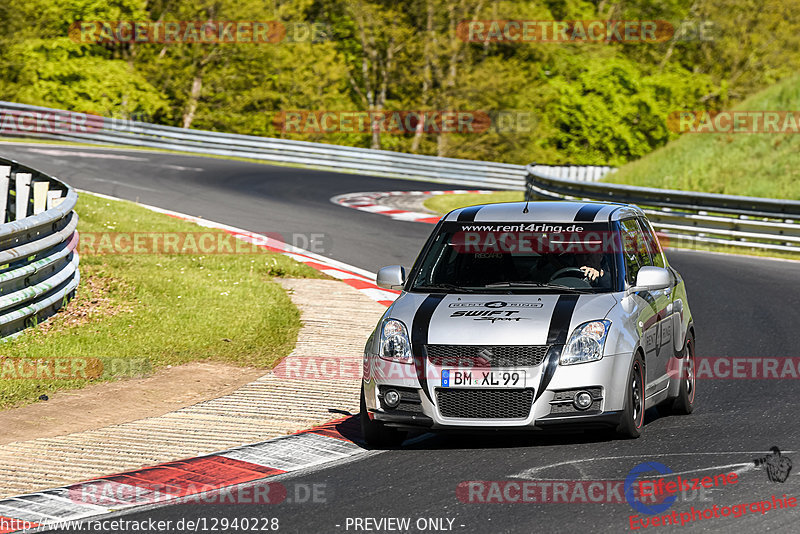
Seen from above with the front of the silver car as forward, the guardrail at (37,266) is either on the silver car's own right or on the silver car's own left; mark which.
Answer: on the silver car's own right

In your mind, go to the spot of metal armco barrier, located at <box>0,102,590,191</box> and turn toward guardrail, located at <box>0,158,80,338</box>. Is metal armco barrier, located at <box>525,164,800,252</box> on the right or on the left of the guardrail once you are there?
left

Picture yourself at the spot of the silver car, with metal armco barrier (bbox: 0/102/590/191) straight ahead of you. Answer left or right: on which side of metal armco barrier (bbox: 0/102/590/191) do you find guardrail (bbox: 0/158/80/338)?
left

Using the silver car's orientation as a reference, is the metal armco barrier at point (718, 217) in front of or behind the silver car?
behind

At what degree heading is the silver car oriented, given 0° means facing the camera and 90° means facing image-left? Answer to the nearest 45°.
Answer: approximately 0°

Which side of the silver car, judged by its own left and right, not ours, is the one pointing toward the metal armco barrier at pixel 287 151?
back
